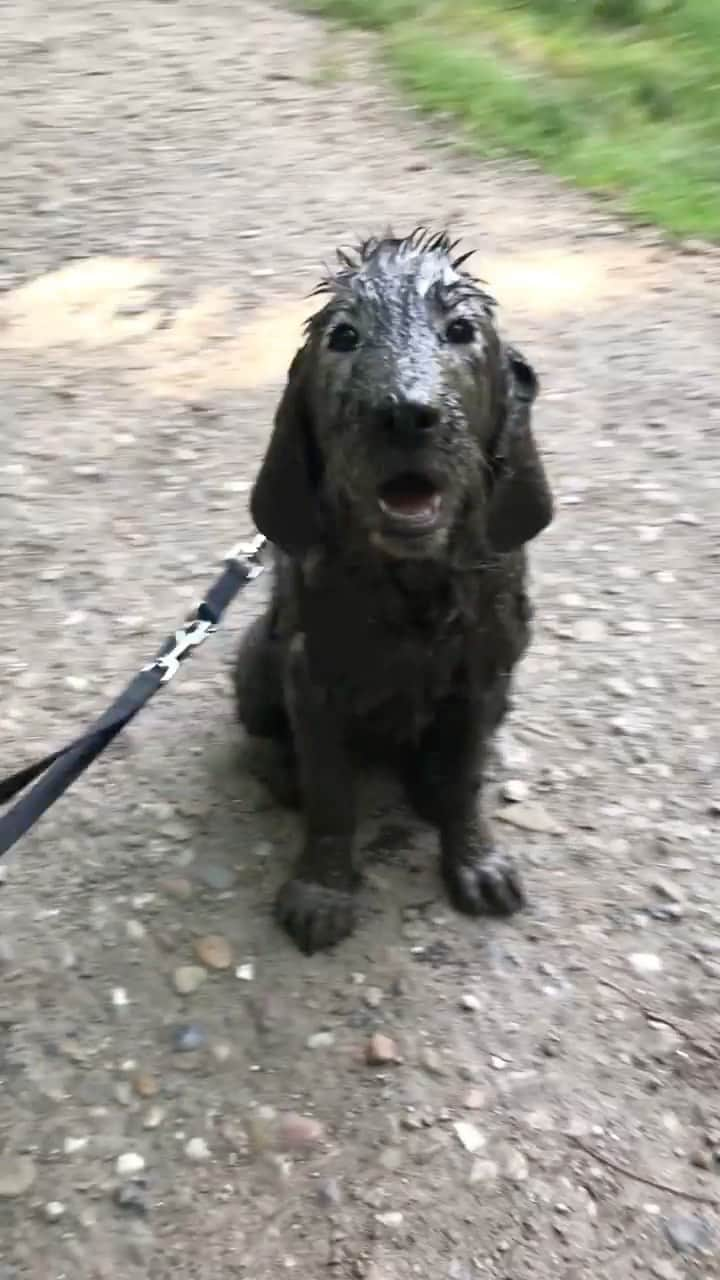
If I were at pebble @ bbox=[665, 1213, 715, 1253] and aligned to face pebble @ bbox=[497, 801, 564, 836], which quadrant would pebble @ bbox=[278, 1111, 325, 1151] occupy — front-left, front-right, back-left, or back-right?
front-left

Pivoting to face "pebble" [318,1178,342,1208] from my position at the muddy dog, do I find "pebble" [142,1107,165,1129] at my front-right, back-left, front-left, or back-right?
front-right

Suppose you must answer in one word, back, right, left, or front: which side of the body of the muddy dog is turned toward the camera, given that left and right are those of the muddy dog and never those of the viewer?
front

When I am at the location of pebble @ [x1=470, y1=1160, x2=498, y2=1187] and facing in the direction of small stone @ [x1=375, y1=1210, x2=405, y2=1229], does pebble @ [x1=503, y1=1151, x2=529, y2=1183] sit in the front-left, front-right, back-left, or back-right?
back-left

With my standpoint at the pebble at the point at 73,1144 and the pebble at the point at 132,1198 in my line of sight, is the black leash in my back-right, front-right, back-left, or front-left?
back-left

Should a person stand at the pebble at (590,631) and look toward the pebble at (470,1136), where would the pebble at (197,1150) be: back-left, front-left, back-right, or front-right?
front-right
